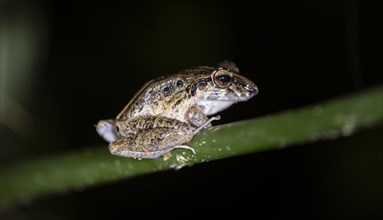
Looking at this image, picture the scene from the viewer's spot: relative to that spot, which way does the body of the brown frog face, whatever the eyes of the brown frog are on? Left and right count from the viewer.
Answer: facing to the right of the viewer
